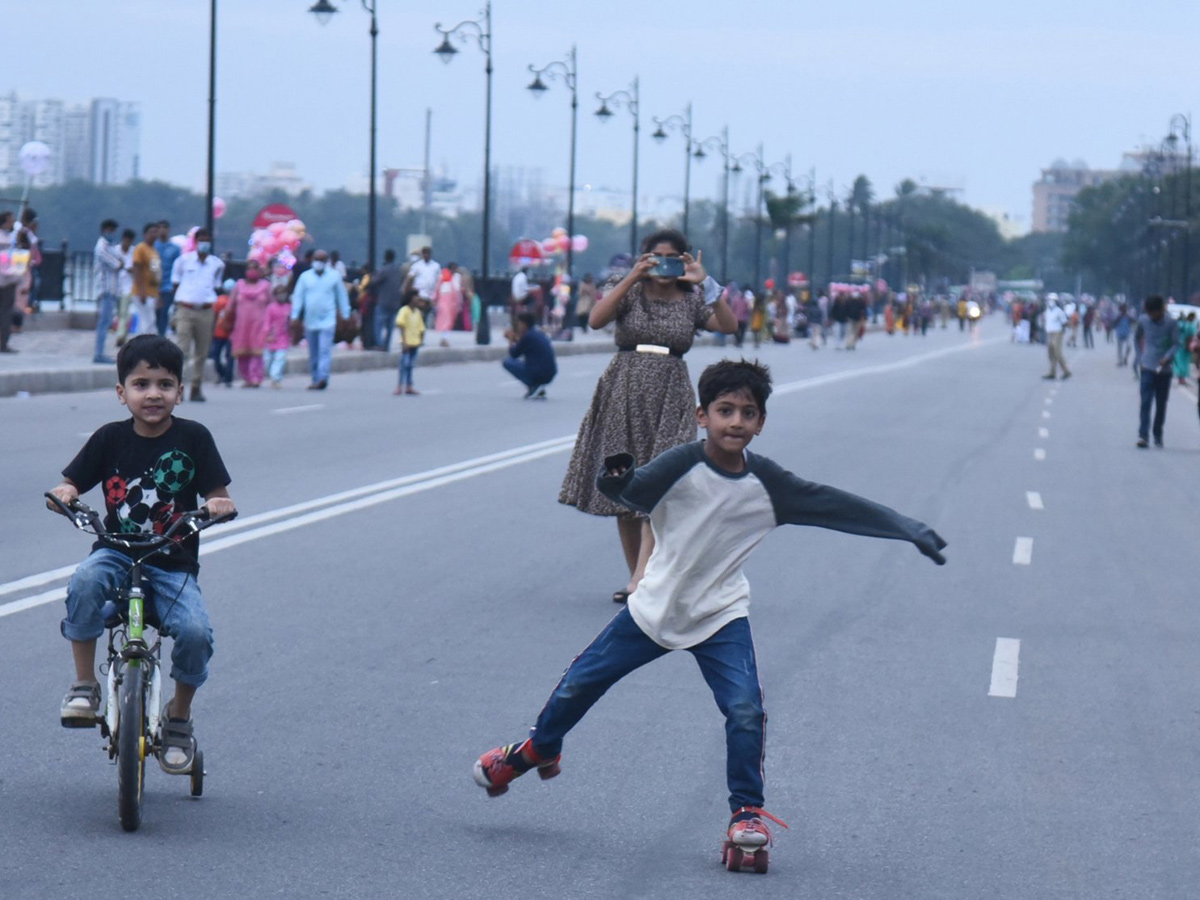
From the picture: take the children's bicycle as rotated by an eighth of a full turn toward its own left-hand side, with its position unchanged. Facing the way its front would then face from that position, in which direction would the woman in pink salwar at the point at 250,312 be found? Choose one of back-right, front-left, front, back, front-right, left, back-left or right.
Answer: back-left

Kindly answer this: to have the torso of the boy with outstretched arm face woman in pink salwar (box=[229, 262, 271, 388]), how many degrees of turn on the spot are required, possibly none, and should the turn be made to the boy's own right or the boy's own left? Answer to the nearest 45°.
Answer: approximately 180°

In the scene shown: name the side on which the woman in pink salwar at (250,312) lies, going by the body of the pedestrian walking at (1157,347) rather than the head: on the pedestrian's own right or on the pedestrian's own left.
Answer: on the pedestrian's own right

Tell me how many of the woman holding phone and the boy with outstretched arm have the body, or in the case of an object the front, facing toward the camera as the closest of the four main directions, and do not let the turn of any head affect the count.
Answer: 2

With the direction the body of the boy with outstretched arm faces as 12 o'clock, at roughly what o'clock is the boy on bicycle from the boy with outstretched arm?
The boy on bicycle is roughly at 3 o'clock from the boy with outstretched arm.

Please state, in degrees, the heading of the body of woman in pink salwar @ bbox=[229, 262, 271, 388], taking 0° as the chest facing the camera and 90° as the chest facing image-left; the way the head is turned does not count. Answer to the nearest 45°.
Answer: approximately 0°
